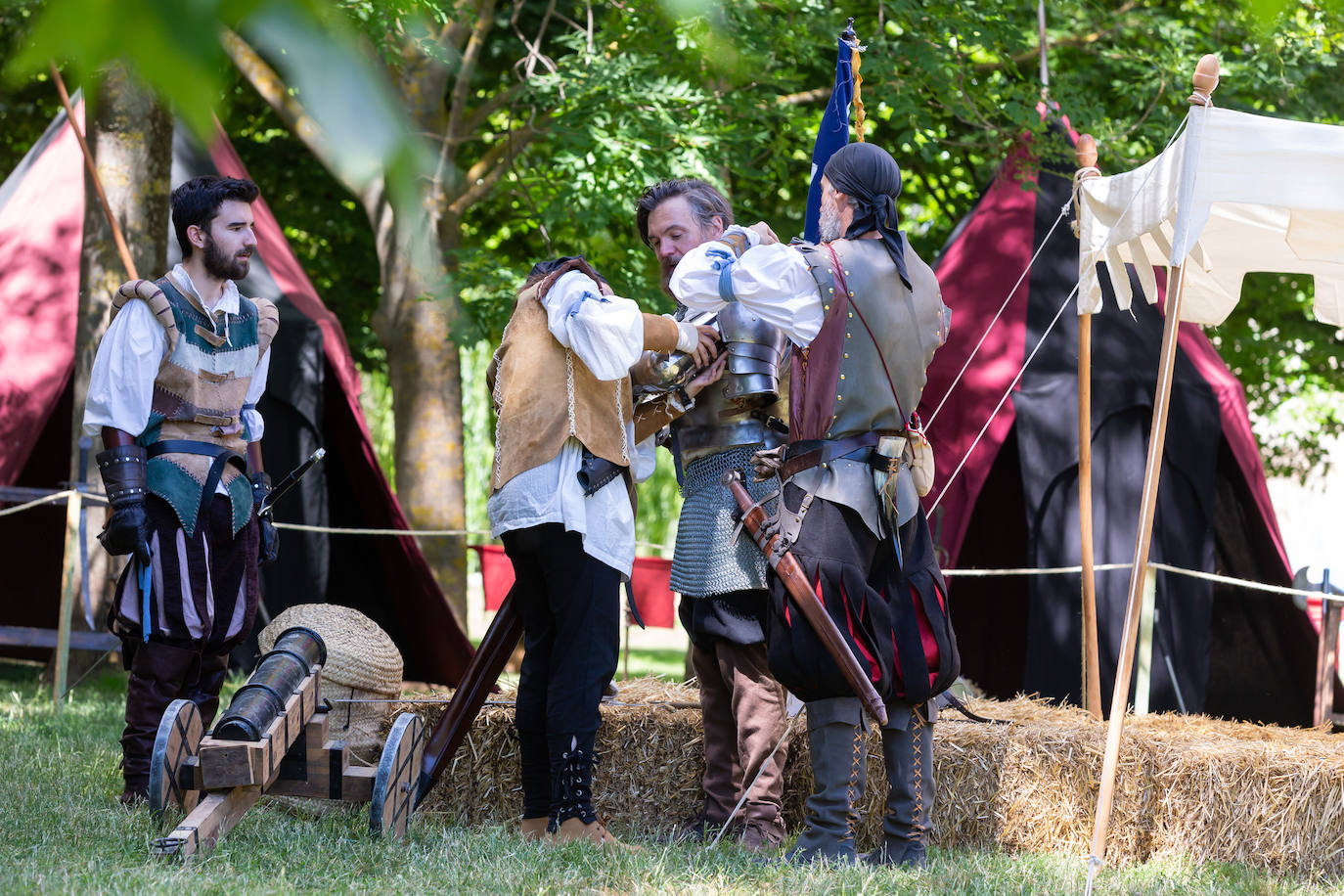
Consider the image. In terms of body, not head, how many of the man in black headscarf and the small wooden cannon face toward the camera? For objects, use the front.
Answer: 0

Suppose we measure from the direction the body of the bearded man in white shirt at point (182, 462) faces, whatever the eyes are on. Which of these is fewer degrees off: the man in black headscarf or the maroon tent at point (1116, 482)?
the man in black headscarf

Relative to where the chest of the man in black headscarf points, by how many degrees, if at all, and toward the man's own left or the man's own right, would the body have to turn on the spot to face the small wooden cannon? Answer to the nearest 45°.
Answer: approximately 45° to the man's own left

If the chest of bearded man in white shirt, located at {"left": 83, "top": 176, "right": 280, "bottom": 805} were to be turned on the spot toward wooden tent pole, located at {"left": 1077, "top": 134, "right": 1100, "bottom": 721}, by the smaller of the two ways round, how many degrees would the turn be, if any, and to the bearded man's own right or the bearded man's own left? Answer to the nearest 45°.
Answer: approximately 45° to the bearded man's own left

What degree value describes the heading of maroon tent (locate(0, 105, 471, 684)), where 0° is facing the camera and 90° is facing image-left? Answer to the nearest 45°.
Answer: approximately 0°

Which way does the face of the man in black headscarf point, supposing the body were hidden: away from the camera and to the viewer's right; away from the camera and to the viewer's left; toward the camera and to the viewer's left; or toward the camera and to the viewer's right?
away from the camera and to the viewer's left

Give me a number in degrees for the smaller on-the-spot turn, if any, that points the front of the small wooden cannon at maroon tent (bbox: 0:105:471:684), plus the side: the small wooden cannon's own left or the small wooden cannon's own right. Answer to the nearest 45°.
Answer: approximately 45° to the small wooden cannon's own left

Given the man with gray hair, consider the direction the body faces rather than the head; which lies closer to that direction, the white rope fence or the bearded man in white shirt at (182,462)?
the bearded man in white shirt

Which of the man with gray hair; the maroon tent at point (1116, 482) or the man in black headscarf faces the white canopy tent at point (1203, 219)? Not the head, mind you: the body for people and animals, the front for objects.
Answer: the maroon tent
